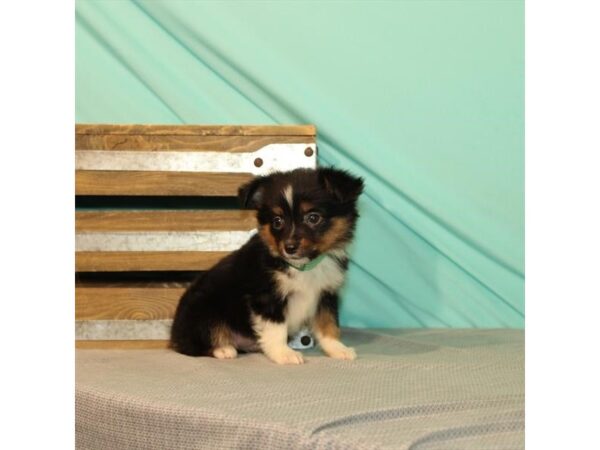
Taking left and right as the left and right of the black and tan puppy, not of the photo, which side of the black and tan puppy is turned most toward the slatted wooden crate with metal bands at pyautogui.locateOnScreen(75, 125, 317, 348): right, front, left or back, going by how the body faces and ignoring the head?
back

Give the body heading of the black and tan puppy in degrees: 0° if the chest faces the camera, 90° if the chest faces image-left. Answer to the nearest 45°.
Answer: approximately 315°
